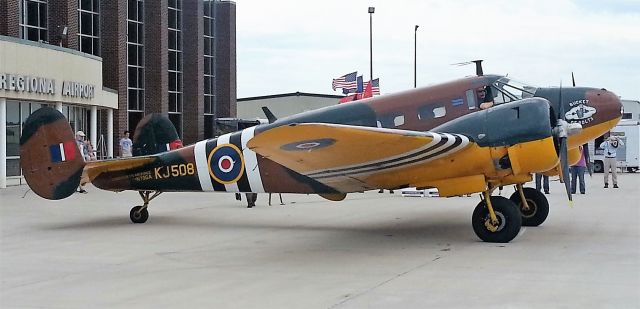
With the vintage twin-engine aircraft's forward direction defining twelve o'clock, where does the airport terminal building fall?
The airport terminal building is roughly at 8 o'clock from the vintage twin-engine aircraft.

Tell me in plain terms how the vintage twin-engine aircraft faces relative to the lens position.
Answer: facing to the right of the viewer

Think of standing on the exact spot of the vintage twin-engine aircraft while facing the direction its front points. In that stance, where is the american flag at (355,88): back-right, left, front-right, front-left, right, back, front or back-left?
left

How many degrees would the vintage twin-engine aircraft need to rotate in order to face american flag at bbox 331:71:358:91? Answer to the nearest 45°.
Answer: approximately 90° to its left

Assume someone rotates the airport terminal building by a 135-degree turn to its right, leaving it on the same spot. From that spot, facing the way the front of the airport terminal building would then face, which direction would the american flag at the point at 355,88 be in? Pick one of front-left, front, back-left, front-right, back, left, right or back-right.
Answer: back

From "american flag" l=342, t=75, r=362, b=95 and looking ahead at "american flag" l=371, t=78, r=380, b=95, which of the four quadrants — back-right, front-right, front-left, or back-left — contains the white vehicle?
front-right

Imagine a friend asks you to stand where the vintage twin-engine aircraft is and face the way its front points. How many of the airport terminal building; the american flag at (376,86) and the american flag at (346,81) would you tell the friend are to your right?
0

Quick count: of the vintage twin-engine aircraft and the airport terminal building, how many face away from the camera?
0

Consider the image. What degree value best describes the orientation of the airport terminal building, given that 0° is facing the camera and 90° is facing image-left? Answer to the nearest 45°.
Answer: approximately 315°
